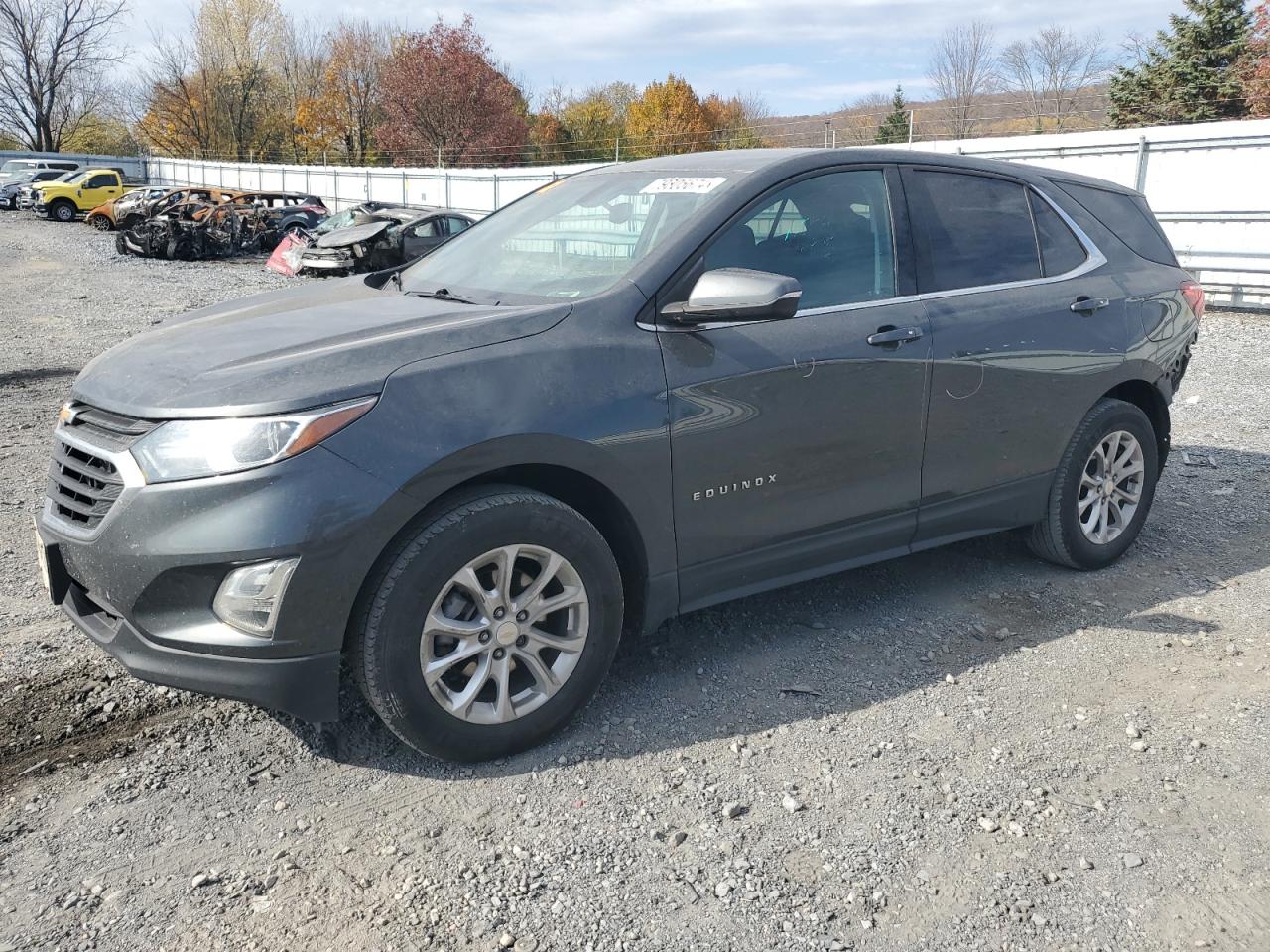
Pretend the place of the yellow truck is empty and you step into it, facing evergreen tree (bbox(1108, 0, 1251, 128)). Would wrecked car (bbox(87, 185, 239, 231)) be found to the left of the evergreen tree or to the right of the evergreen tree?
right

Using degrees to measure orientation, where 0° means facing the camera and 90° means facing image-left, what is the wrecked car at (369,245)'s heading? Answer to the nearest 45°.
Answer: approximately 45°

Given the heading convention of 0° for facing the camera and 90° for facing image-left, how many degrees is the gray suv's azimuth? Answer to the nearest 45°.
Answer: approximately 45°

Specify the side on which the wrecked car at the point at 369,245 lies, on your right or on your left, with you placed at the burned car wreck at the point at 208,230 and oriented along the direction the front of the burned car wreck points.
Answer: on your left

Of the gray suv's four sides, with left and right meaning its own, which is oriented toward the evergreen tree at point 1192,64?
back

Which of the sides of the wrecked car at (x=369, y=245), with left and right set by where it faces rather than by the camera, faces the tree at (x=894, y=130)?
back

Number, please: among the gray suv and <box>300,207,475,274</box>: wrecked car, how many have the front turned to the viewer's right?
0

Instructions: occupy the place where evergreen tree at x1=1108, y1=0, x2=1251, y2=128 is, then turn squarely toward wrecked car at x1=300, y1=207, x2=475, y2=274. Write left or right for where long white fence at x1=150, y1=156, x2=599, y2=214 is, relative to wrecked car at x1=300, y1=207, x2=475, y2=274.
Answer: right

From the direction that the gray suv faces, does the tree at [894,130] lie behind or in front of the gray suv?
behind

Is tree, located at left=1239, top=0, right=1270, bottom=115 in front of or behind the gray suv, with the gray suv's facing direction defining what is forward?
behind

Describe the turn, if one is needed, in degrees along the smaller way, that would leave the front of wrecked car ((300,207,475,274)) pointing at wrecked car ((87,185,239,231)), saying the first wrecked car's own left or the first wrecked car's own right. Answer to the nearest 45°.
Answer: approximately 90° to the first wrecked car's own right

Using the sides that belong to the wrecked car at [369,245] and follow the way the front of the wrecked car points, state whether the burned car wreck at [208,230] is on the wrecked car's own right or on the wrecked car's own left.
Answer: on the wrecked car's own right
